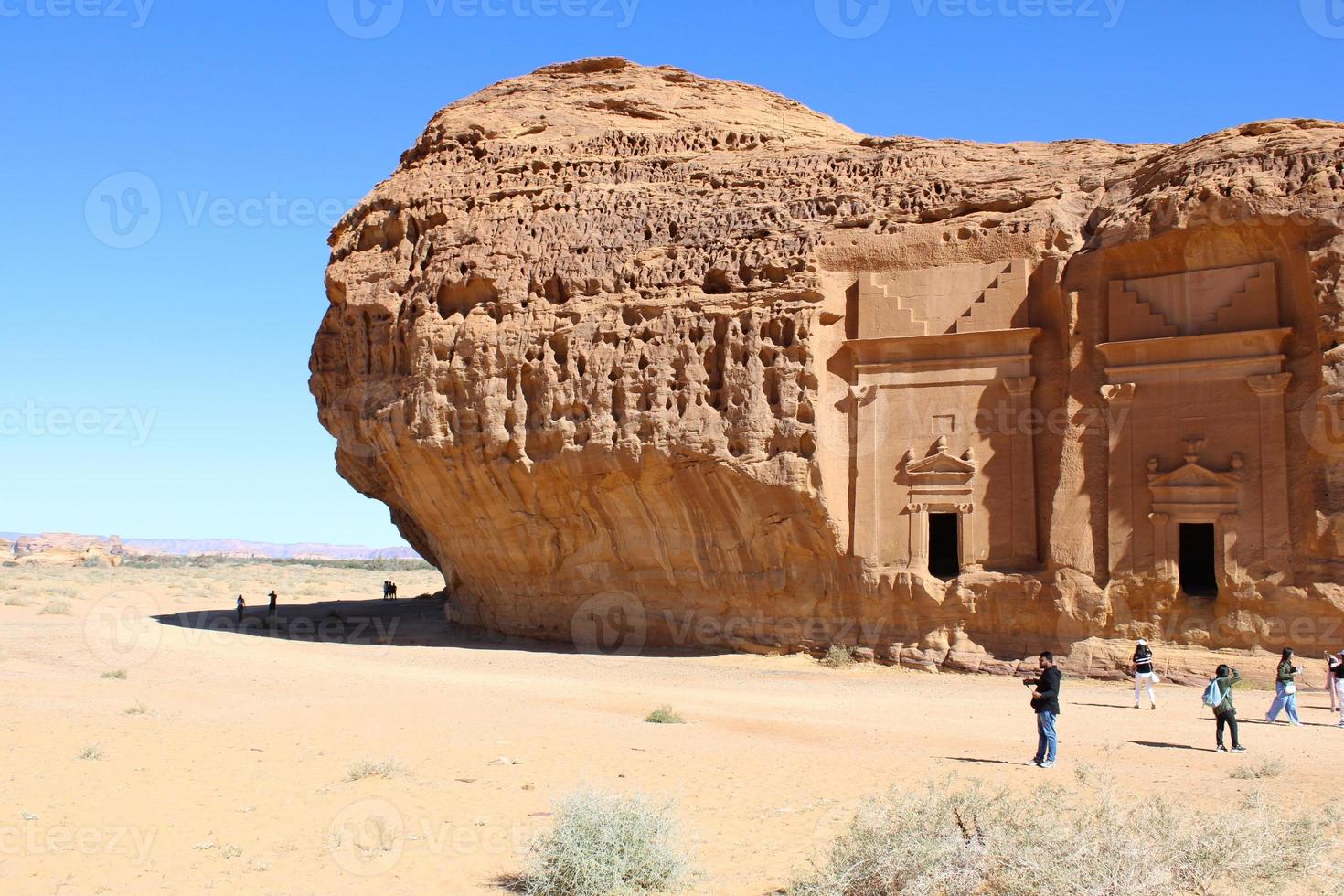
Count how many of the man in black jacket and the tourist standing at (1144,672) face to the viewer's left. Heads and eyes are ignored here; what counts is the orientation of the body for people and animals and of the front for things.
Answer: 1

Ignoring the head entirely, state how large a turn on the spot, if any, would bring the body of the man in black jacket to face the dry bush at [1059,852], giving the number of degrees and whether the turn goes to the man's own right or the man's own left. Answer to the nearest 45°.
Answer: approximately 90° to the man's own left

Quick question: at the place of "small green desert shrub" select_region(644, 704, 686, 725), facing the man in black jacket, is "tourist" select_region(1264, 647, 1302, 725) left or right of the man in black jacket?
left

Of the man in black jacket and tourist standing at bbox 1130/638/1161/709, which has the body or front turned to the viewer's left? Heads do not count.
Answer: the man in black jacket

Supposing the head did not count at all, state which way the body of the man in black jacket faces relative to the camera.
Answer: to the viewer's left

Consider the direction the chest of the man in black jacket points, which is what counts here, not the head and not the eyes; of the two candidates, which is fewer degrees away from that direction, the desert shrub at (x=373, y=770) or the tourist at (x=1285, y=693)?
the desert shrub
